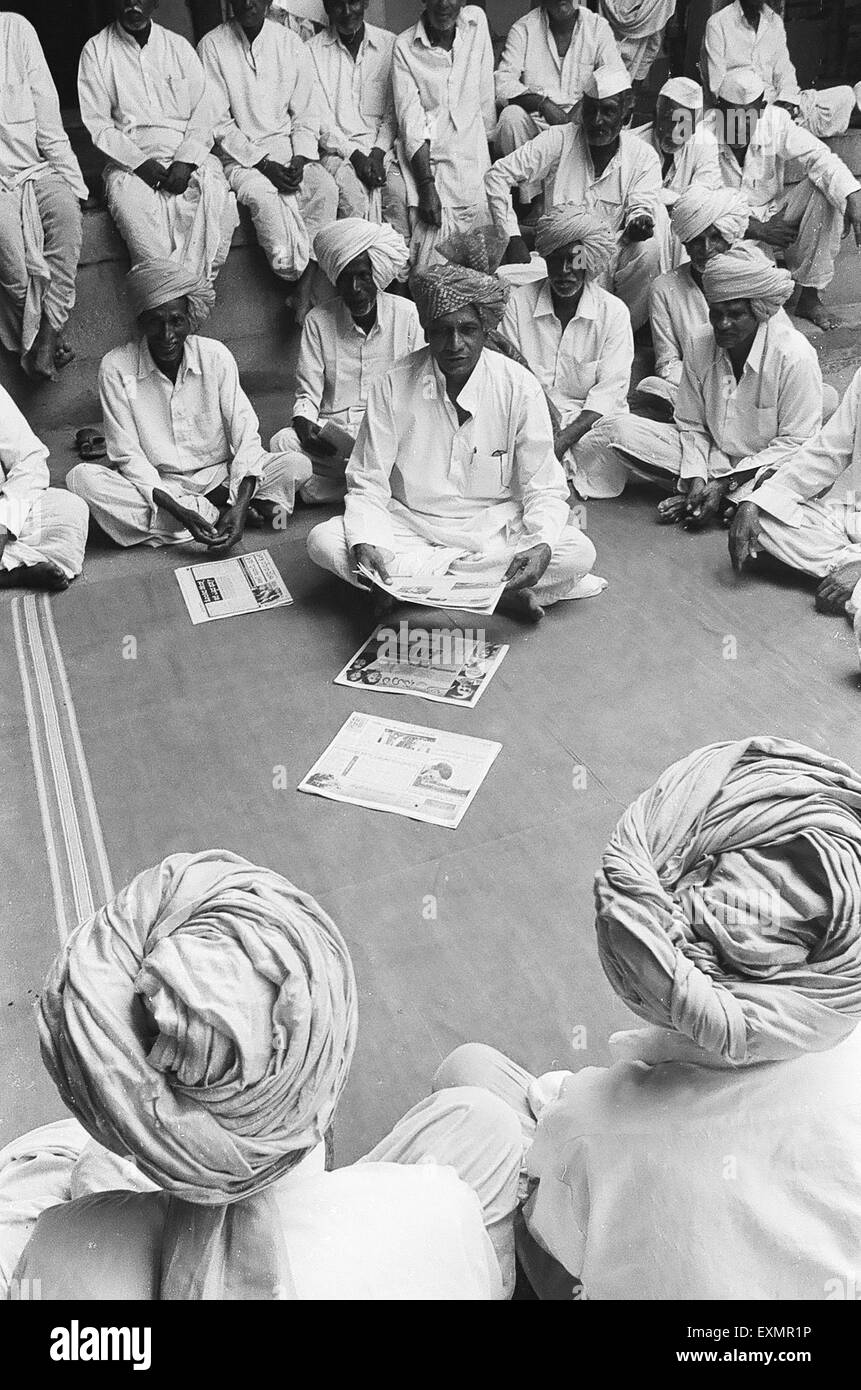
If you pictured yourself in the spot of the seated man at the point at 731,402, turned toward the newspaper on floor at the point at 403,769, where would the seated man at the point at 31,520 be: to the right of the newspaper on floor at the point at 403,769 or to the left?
right

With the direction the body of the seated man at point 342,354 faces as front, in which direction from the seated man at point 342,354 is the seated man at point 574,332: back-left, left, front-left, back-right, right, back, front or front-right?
left

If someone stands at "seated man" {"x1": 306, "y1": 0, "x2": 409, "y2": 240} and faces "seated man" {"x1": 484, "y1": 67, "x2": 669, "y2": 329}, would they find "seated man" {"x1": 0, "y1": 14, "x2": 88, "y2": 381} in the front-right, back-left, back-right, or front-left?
back-right

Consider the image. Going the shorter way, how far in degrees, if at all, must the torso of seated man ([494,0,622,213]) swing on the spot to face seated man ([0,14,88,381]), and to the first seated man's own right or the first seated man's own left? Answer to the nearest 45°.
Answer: approximately 45° to the first seated man's own right

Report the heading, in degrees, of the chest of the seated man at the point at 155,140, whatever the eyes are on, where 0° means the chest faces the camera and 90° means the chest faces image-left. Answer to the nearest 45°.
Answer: approximately 0°
